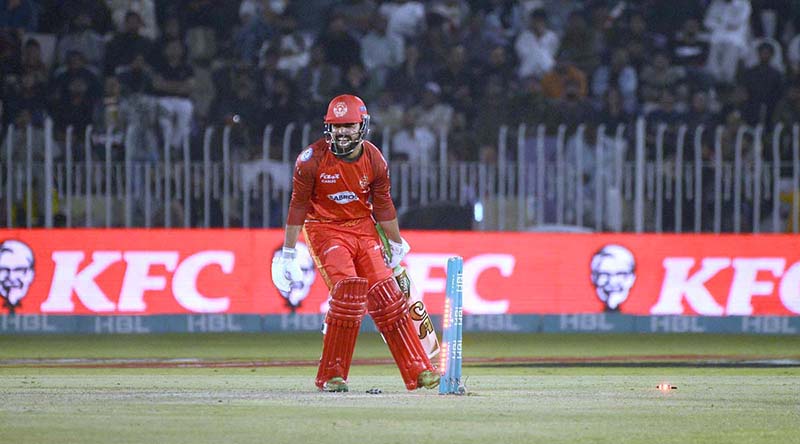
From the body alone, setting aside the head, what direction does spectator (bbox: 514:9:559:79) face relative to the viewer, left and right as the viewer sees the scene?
facing the viewer

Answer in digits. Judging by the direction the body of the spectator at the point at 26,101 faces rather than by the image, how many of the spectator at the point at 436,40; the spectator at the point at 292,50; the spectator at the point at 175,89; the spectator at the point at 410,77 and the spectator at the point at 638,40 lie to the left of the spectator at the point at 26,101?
5

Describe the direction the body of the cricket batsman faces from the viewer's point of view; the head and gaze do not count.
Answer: toward the camera

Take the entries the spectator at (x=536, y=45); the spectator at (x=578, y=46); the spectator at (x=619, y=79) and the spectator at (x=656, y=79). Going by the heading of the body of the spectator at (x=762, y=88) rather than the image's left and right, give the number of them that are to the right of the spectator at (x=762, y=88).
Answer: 4

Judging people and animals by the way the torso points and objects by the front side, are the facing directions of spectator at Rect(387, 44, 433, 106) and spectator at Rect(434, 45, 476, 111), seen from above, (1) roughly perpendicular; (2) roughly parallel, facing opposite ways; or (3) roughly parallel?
roughly parallel

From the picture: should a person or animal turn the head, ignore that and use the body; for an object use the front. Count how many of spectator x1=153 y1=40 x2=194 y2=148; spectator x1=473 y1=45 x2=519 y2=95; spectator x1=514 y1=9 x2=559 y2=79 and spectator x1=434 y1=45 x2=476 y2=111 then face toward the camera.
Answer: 4

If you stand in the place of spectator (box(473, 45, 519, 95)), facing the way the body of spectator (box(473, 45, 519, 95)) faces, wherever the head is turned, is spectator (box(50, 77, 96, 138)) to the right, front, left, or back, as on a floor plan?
right

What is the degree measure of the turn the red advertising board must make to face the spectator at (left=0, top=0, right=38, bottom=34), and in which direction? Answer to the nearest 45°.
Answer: approximately 135° to its right

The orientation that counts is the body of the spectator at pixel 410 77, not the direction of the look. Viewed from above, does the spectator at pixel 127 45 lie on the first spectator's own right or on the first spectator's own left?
on the first spectator's own right

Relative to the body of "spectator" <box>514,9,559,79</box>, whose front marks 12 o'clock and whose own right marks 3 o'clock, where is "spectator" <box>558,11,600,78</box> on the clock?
"spectator" <box>558,11,600,78</box> is roughly at 9 o'clock from "spectator" <box>514,9,559,79</box>.

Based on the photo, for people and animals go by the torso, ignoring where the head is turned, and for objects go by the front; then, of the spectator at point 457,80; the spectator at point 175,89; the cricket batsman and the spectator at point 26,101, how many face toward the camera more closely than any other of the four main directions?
4

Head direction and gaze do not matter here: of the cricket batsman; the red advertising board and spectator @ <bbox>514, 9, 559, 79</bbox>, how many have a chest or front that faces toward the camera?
3

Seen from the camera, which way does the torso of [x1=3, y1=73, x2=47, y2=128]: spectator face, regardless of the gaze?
toward the camera

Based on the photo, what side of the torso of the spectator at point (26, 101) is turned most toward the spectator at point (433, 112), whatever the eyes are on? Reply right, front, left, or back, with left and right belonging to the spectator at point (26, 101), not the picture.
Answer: left
